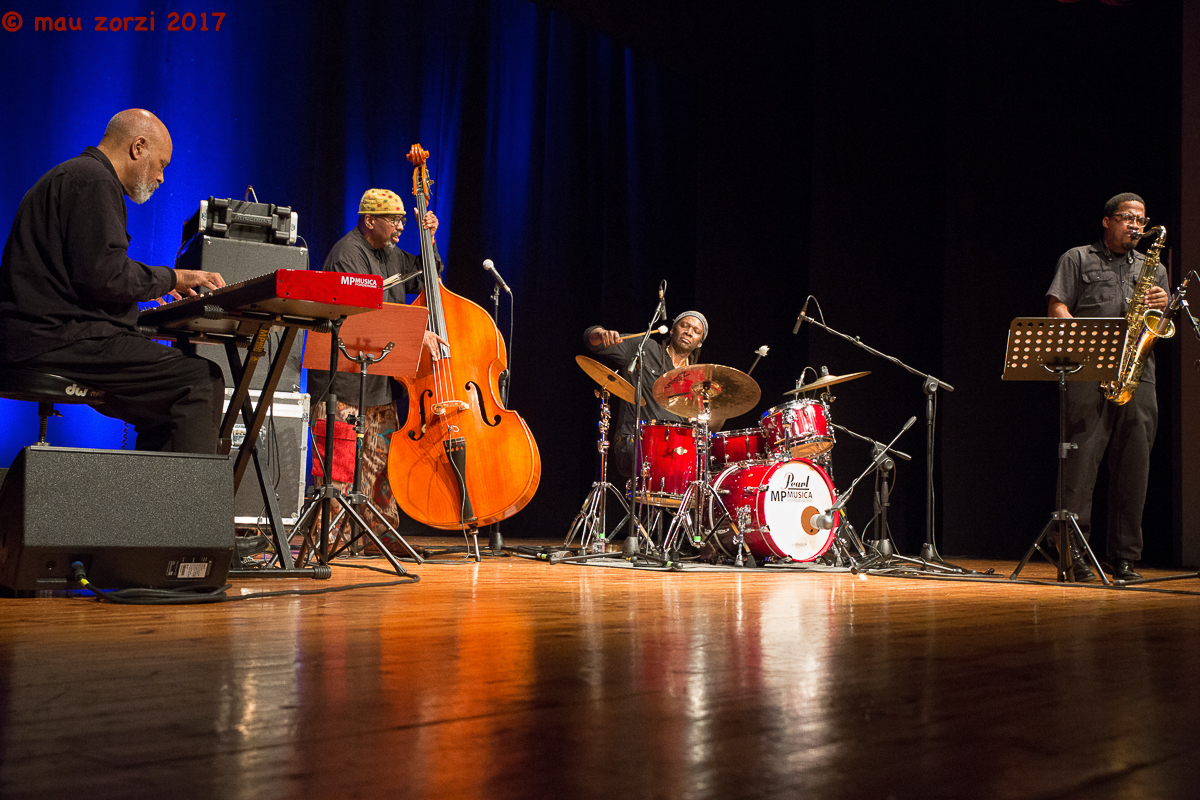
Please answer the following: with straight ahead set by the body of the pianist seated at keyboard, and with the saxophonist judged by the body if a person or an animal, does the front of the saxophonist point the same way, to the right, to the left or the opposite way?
to the right

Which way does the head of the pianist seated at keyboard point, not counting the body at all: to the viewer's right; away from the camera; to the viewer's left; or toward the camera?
to the viewer's right

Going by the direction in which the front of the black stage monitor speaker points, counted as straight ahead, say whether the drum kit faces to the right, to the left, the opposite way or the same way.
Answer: the opposite way

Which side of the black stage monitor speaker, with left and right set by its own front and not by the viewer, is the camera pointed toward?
back

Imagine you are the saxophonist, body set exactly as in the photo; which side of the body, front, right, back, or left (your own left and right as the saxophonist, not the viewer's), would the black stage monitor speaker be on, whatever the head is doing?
right

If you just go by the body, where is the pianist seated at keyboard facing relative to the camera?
to the viewer's right

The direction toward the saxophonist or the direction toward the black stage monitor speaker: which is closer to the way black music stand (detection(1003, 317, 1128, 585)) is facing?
the saxophonist

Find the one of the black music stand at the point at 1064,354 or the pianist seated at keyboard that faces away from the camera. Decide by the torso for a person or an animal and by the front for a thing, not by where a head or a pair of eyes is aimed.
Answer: the black music stand

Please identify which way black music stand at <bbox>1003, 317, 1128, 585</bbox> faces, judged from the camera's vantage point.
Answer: facing away from the viewer

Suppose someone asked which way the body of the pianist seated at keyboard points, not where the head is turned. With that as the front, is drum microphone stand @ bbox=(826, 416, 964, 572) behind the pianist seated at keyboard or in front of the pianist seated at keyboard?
in front

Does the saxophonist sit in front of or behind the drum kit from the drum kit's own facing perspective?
in front
